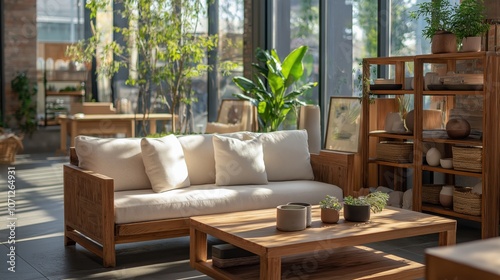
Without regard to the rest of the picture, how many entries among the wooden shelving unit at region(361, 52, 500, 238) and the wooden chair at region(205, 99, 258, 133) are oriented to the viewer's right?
0

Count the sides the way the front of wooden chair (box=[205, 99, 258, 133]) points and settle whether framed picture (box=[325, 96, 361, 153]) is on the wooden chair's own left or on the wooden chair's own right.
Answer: on the wooden chair's own left

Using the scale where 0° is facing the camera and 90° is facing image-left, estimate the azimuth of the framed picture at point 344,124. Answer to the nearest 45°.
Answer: approximately 0°

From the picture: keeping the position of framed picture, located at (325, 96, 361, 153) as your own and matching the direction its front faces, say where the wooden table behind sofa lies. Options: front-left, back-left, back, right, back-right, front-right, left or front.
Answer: back-right

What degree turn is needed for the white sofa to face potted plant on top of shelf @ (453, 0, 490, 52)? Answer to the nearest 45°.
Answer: approximately 45° to its left

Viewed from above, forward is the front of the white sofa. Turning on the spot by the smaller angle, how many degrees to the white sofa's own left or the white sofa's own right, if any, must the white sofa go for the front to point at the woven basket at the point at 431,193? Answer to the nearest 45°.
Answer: approximately 45° to the white sofa's own left

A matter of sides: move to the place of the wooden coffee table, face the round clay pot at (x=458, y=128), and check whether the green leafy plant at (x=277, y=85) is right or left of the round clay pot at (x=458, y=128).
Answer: left

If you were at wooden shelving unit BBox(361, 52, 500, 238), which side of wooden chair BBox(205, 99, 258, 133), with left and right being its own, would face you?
left

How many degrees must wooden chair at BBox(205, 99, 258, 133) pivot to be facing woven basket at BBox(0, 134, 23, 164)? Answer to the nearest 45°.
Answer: approximately 90° to its right

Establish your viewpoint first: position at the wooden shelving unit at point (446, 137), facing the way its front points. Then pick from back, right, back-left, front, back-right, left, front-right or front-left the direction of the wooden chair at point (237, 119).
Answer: right

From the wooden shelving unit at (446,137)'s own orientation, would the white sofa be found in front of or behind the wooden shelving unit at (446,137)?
in front

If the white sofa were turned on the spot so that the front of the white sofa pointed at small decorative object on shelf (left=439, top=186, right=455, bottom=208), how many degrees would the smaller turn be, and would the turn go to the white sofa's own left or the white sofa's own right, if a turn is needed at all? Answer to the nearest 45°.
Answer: approximately 45° to the white sofa's own left

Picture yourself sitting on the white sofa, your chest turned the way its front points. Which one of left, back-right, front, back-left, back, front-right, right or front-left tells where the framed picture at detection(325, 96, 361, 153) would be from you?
left

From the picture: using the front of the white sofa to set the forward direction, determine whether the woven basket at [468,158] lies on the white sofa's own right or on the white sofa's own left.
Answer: on the white sofa's own left
